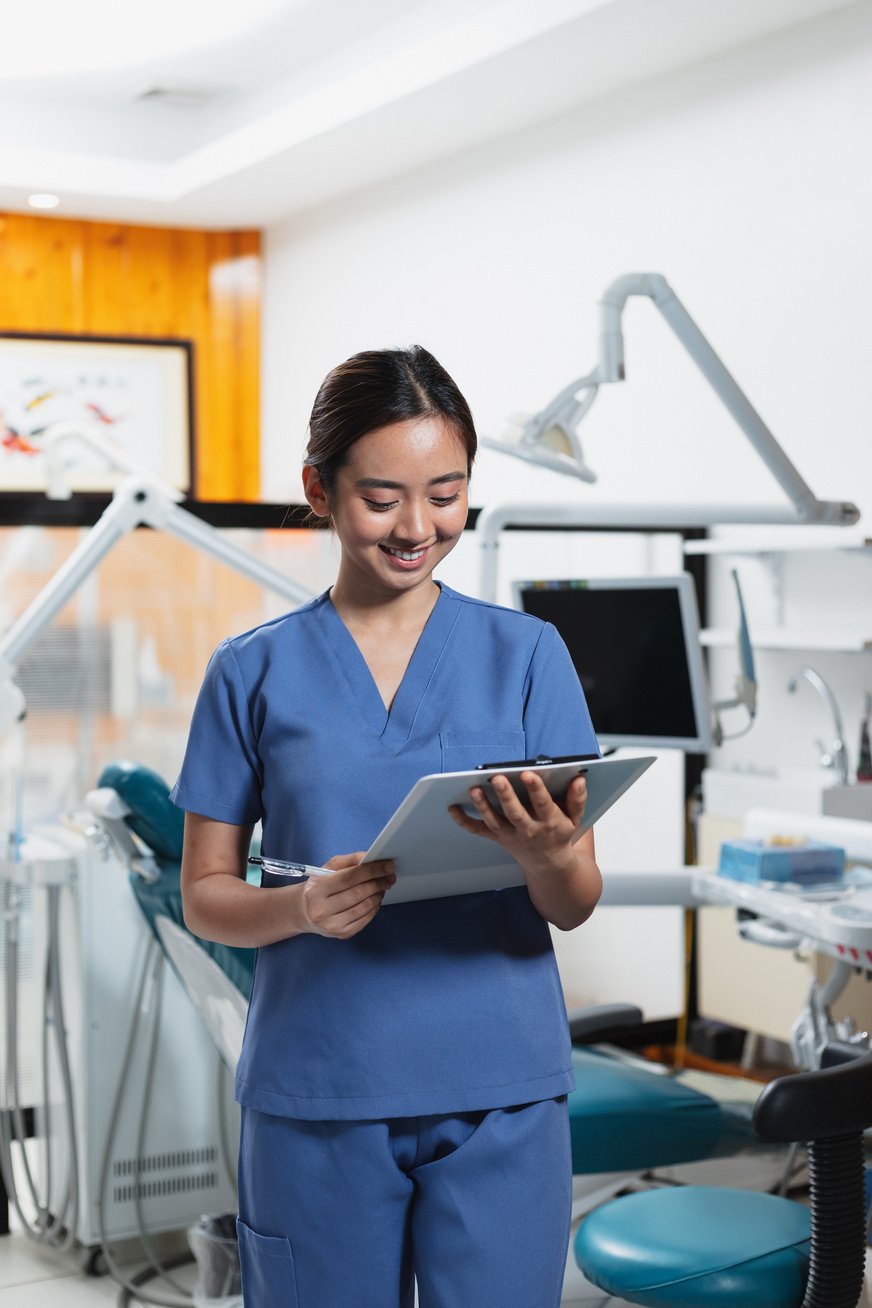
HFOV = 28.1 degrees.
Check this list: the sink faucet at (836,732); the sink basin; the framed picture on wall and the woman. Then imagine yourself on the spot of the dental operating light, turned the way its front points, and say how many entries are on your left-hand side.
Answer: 1

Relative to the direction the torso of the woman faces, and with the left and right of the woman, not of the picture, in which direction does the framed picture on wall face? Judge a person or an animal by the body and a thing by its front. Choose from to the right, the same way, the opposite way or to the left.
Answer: the same way

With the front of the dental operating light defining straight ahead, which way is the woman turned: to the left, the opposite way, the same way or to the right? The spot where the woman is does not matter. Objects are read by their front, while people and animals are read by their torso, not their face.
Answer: to the left

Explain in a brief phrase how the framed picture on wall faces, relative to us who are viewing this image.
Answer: facing the viewer

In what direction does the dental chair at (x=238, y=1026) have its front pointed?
to the viewer's right

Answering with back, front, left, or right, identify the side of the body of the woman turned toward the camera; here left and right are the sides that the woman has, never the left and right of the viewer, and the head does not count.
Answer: front

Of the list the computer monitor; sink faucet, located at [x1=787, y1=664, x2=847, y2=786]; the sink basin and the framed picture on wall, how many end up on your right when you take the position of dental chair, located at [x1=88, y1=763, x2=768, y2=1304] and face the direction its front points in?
0

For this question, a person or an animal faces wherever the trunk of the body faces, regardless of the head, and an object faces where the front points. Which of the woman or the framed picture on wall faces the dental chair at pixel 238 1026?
the framed picture on wall

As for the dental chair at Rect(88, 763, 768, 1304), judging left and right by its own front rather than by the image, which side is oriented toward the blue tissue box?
front

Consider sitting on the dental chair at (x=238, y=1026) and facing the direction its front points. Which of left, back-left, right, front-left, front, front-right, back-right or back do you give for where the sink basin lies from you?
front-left

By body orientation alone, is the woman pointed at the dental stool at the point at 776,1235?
no

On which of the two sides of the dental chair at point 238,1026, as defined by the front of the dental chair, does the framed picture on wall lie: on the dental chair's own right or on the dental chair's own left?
on the dental chair's own left

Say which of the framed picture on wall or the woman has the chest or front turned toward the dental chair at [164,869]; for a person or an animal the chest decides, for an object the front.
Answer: the framed picture on wall

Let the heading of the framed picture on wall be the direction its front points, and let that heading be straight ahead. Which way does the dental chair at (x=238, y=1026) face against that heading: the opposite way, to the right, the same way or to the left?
to the left

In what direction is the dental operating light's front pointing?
to the viewer's left
